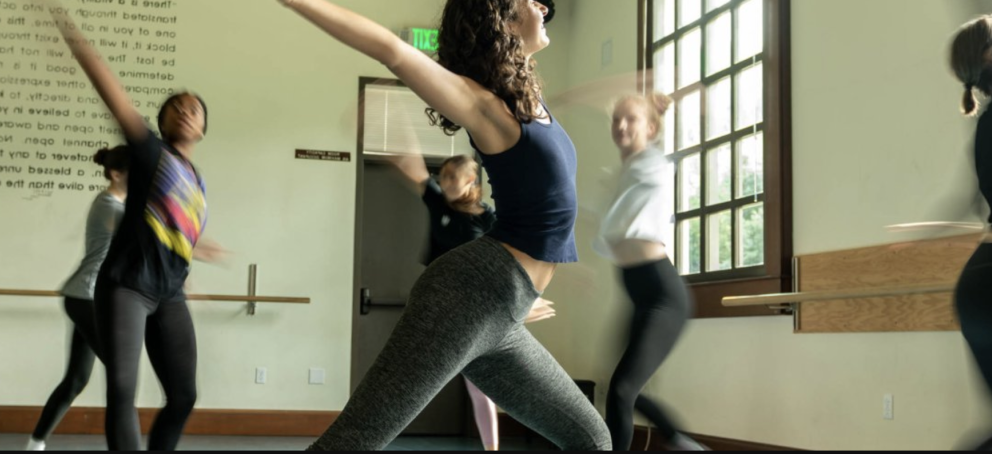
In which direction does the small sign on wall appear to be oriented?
toward the camera

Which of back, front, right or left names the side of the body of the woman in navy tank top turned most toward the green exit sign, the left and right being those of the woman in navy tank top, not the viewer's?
left

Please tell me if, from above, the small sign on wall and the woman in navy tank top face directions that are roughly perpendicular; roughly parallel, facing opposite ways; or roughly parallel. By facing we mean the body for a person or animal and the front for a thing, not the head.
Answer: roughly perpendicular

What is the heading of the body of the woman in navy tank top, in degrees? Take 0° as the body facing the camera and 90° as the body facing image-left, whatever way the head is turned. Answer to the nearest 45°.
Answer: approximately 270°

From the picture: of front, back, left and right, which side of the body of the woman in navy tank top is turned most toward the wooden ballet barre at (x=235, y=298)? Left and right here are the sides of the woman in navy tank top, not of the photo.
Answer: left

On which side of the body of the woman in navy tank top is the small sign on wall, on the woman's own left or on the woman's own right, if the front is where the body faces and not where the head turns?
on the woman's own left

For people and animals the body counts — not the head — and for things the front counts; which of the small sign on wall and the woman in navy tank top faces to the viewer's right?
the woman in navy tank top

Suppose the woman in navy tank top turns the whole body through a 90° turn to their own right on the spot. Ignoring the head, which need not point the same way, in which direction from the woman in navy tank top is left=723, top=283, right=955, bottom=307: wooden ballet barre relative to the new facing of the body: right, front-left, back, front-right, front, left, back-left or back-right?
back-left

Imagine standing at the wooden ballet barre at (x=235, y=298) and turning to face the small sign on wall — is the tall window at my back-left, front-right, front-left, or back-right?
front-right

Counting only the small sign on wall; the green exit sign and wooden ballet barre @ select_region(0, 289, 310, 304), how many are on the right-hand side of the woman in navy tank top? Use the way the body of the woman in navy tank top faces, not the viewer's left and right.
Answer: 0

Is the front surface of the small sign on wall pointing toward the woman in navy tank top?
yes

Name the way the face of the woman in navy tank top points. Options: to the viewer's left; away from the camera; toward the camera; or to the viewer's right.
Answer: to the viewer's right

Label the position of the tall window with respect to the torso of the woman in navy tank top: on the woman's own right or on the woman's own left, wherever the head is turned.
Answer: on the woman's own left
